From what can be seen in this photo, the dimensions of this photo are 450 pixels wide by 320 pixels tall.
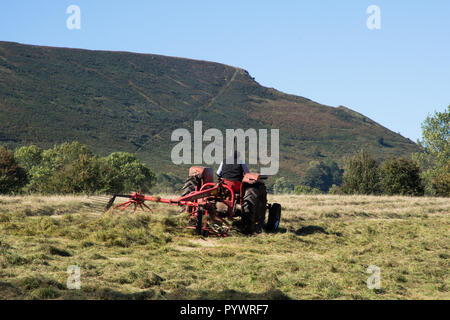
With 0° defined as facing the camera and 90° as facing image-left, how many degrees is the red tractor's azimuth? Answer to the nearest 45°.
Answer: approximately 225°

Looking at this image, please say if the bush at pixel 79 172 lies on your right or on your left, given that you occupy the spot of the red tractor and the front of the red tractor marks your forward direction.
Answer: on your left

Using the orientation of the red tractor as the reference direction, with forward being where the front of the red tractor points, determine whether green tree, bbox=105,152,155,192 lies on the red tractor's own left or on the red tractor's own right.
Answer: on the red tractor's own left

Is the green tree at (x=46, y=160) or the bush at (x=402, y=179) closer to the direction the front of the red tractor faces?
the bush

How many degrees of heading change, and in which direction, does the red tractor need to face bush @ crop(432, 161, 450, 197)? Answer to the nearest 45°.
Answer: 0° — it already faces it

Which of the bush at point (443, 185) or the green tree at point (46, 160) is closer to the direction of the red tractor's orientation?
the bush

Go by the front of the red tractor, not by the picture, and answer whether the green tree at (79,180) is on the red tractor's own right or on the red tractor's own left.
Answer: on the red tractor's own left

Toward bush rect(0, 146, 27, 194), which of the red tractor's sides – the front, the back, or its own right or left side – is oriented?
left

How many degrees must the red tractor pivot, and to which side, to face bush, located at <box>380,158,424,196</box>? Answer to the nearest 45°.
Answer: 0° — it already faces it
